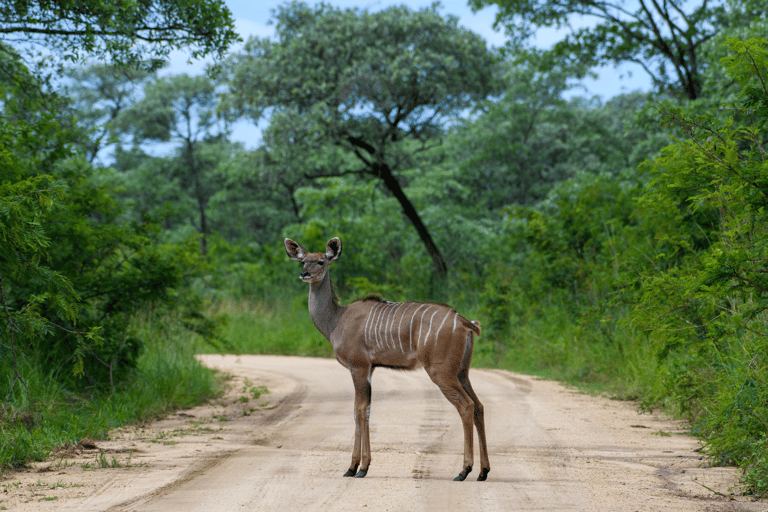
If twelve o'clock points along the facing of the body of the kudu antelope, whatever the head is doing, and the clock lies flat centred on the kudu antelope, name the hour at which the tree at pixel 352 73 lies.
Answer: The tree is roughly at 3 o'clock from the kudu antelope.

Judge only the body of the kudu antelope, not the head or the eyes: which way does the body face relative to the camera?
to the viewer's left

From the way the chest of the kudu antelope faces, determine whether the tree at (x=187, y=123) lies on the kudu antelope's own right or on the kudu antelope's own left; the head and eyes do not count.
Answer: on the kudu antelope's own right
